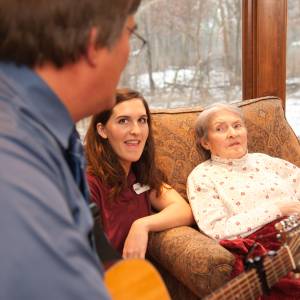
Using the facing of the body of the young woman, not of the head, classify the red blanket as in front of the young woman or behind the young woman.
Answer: in front

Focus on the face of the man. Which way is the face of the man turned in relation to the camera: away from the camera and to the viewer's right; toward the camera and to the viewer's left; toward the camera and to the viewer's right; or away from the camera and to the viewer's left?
away from the camera and to the viewer's right

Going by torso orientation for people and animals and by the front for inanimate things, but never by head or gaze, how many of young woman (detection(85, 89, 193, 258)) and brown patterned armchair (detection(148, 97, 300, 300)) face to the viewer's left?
0

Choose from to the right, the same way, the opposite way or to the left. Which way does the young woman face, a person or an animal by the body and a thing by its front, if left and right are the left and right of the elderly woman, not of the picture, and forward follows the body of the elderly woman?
the same way

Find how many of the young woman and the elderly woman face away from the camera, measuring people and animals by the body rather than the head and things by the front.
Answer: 0

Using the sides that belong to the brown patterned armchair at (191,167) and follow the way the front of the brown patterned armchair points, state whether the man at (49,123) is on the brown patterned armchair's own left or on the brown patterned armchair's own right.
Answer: on the brown patterned armchair's own right

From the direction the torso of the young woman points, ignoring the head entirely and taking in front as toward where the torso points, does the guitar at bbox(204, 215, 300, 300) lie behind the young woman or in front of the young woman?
in front

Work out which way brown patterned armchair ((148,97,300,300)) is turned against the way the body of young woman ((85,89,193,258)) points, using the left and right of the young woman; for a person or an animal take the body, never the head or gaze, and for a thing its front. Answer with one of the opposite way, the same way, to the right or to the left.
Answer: the same way
